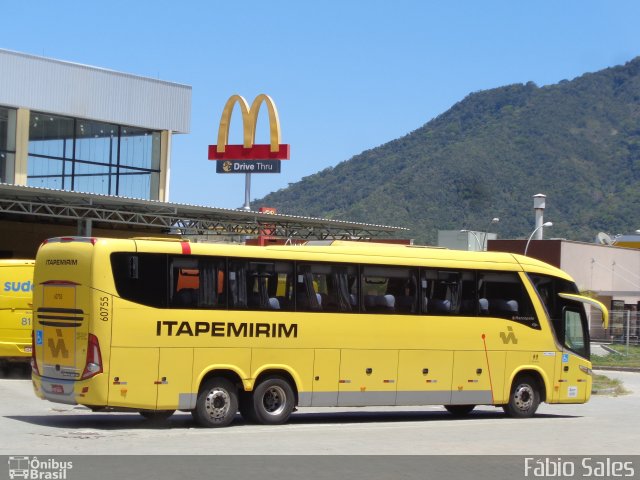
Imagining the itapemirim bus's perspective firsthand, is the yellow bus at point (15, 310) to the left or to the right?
on its left

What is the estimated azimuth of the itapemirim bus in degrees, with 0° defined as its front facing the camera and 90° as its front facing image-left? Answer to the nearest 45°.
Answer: approximately 225°
